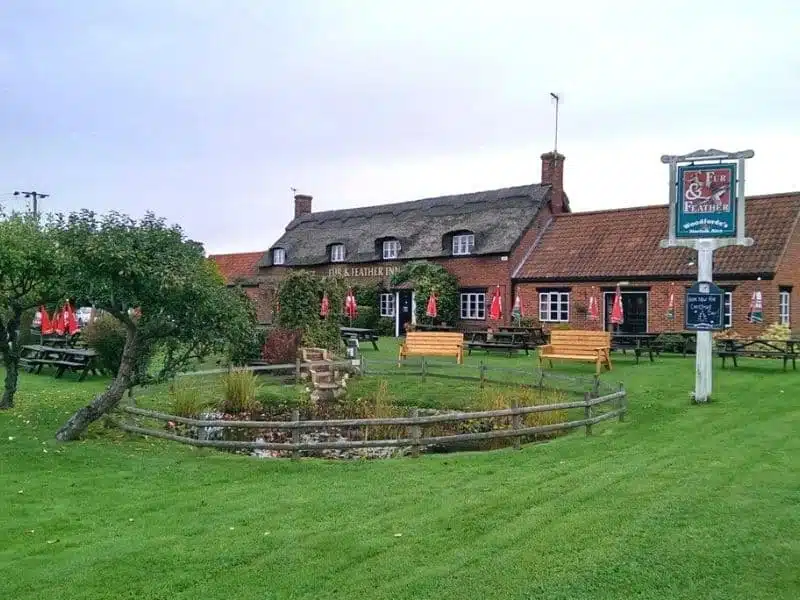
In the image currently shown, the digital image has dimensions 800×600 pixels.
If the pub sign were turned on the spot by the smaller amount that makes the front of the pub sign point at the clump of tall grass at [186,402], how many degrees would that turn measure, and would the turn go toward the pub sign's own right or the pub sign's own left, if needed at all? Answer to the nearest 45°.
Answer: approximately 90° to the pub sign's own right

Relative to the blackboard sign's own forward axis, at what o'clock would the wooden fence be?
The wooden fence is roughly at 1 o'clock from the blackboard sign.

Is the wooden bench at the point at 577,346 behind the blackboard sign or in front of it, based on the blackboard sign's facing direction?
behind

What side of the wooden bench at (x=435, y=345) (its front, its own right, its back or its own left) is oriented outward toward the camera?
front

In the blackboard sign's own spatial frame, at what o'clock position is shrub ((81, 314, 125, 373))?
The shrub is roughly at 3 o'clock from the blackboard sign.

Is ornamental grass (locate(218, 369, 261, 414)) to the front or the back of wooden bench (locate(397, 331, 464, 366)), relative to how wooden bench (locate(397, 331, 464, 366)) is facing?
to the front

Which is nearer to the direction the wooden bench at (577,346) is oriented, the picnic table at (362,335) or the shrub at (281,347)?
the shrub

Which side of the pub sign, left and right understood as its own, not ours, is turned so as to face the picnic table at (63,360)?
right

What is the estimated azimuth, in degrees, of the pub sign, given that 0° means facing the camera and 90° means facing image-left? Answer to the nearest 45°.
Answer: approximately 0°

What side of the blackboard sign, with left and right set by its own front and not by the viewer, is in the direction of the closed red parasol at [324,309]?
right

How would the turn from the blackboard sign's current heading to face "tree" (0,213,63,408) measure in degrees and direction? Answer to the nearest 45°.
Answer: approximately 45° to its right

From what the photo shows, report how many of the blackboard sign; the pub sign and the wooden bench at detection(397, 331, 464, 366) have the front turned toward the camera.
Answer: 3

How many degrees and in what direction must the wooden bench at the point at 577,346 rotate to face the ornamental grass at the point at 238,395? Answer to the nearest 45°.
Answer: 0° — it already faces it

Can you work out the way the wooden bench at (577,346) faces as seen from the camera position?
facing the viewer and to the left of the viewer

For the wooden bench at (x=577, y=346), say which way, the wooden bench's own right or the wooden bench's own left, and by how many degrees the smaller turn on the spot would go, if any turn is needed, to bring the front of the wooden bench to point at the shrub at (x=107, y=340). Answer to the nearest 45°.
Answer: approximately 45° to the wooden bench's own right

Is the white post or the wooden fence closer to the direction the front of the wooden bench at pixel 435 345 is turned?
the wooden fence
